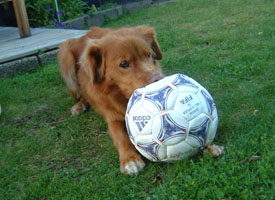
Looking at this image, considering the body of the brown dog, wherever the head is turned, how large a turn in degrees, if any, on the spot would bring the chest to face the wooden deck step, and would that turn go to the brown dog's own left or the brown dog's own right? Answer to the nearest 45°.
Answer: approximately 180°

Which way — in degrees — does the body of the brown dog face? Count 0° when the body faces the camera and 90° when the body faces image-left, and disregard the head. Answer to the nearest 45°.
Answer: approximately 315°

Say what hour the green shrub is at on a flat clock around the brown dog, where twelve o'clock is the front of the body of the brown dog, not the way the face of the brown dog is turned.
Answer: The green shrub is roughly at 7 o'clock from the brown dog.
